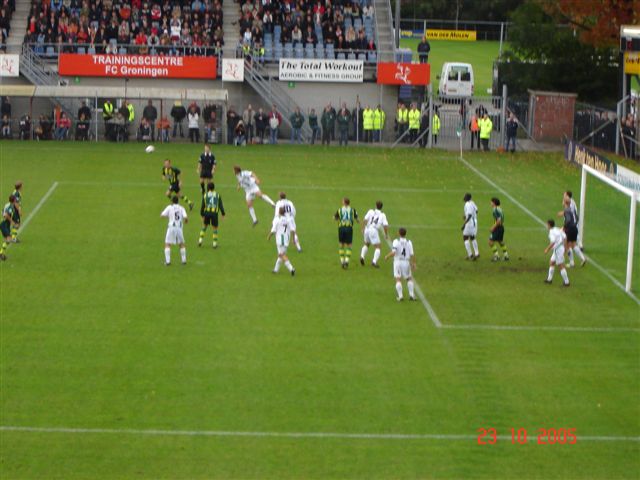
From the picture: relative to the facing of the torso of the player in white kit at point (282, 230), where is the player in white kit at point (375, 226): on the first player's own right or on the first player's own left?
on the first player's own right

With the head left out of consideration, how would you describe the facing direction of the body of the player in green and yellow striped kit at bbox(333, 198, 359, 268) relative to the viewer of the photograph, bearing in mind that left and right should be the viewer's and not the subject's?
facing away from the viewer

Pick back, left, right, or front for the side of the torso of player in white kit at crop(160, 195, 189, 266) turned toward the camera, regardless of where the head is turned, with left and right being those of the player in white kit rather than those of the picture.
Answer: back

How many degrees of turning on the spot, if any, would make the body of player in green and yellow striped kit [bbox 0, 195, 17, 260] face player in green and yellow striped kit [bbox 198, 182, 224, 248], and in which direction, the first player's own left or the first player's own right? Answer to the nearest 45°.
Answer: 0° — they already face them

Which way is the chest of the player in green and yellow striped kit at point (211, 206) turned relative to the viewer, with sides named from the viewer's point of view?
facing away from the viewer

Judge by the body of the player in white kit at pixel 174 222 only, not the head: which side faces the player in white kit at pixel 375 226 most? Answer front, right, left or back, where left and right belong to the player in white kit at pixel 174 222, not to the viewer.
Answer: right

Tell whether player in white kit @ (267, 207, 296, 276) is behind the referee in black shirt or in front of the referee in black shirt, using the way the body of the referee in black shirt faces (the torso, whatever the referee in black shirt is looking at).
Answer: in front

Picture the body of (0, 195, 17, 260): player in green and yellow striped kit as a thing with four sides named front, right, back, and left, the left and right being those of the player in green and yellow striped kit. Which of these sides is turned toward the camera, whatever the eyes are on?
right

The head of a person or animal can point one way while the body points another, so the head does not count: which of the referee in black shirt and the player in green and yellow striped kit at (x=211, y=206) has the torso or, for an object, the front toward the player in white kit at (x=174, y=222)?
the referee in black shirt

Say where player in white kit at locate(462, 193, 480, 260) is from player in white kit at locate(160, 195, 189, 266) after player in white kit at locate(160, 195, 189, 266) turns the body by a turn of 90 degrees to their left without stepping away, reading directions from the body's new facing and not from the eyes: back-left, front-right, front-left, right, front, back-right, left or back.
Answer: back

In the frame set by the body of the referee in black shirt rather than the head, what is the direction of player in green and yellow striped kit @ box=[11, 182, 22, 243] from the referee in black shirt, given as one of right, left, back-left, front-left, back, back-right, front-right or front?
front-right

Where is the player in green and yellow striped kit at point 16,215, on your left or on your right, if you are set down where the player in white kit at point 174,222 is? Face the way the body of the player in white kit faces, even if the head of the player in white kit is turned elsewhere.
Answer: on your left
